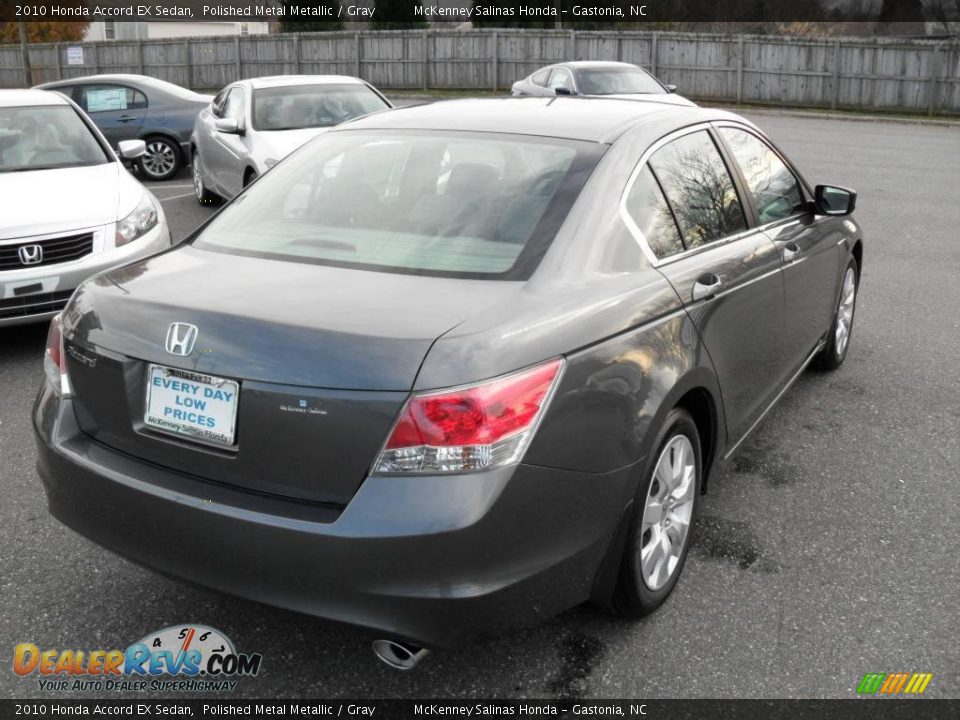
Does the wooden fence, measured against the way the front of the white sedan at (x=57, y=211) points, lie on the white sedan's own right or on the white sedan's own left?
on the white sedan's own left

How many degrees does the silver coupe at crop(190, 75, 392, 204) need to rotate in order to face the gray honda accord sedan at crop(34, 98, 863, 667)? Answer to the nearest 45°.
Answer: approximately 45° to its right

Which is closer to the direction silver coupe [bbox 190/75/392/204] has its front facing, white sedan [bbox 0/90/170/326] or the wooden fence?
the white sedan

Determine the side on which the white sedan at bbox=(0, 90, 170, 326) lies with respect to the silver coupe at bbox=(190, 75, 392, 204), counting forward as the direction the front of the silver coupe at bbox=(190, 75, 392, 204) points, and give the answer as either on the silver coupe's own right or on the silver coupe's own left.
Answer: on the silver coupe's own right

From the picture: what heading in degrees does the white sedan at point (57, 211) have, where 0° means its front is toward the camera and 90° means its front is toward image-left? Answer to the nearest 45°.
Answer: approximately 315°

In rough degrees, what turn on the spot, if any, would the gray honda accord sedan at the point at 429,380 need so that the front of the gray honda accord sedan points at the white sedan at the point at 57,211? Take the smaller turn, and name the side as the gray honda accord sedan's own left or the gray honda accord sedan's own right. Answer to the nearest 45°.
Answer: approximately 90° to the gray honda accord sedan's own left
